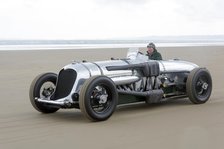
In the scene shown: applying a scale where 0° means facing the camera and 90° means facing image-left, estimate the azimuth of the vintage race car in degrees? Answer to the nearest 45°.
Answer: approximately 45°

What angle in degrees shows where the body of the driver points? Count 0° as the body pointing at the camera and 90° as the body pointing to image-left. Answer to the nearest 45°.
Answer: approximately 45°
